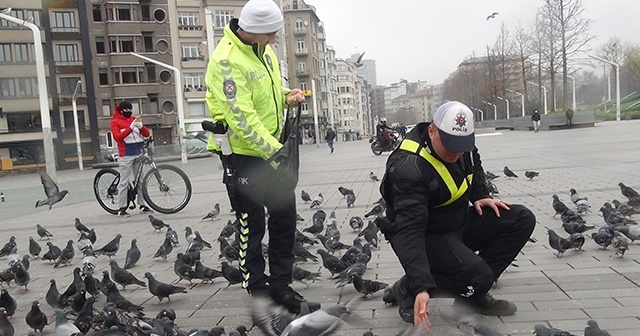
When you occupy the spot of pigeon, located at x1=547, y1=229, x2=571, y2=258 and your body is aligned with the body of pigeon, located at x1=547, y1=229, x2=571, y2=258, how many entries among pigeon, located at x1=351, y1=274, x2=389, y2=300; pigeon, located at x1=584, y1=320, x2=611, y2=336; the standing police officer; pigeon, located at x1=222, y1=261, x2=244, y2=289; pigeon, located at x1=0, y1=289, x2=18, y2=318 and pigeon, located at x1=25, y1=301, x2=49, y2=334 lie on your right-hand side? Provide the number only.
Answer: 0

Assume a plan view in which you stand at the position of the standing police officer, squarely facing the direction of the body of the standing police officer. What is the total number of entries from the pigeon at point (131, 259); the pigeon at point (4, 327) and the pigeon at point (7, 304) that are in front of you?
0

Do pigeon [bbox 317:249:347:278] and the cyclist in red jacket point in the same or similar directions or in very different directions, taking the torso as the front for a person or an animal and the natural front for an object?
very different directions

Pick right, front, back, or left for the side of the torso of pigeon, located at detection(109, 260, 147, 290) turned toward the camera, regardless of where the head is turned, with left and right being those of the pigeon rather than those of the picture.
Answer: left

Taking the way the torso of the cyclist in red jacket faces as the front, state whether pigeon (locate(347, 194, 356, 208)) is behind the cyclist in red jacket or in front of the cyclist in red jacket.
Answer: in front

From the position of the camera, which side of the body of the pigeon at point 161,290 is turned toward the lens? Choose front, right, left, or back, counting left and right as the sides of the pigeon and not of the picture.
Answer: left

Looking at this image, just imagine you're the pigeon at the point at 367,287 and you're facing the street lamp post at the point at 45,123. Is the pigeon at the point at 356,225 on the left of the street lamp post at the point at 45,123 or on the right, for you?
right

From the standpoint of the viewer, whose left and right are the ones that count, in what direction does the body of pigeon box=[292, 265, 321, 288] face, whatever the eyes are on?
facing to the left of the viewer

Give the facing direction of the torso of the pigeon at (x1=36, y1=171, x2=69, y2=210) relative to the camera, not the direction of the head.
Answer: to the viewer's right

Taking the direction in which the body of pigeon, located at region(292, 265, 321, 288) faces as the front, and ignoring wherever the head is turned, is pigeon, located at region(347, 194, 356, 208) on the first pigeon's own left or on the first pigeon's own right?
on the first pigeon's own right

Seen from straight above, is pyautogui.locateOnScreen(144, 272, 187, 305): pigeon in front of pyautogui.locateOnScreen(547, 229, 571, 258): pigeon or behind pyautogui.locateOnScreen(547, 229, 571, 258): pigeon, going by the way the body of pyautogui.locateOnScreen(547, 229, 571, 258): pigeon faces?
in front

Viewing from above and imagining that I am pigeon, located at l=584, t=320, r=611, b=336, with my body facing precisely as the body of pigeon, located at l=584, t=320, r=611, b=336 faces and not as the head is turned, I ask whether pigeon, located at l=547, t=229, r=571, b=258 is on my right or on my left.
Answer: on my right

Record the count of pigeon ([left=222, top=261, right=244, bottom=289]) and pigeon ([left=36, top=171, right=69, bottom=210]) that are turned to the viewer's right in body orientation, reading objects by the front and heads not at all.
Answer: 1

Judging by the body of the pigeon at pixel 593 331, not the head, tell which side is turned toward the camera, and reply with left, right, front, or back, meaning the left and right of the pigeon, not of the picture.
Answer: left

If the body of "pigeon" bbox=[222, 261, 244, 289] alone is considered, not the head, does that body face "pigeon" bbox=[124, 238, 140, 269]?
no

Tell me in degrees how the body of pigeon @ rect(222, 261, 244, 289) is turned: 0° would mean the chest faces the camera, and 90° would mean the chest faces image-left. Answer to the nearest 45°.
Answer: approximately 90°

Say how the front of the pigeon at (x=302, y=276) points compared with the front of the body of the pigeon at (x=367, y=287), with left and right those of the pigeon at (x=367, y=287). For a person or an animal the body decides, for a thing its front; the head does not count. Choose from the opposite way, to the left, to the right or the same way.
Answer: the same way
